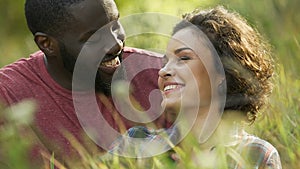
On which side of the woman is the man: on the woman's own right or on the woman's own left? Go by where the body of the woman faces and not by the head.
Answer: on the woman's own right

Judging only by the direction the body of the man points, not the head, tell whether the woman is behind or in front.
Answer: in front

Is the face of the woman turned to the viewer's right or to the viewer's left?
to the viewer's left

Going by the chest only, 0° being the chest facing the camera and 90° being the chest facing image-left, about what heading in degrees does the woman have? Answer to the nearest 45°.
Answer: approximately 45°

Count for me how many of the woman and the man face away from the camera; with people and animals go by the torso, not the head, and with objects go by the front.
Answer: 0
